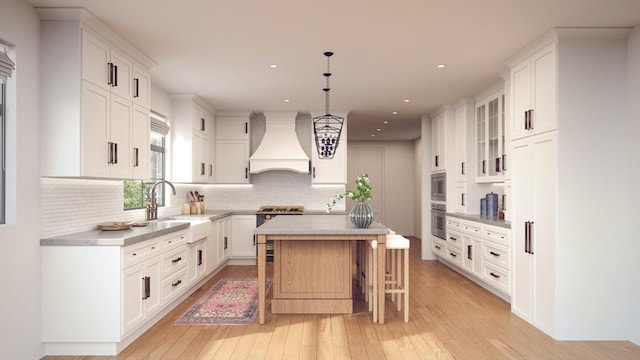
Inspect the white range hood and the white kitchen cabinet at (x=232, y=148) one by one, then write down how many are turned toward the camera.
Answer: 2

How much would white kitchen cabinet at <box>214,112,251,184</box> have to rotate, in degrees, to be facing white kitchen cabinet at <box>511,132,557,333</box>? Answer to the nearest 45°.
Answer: approximately 45° to its left

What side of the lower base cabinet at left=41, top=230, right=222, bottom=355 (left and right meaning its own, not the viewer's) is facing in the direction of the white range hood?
left

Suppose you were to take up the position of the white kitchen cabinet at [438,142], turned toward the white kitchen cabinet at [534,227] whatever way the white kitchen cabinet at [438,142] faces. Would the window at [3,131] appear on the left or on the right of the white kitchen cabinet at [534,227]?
right

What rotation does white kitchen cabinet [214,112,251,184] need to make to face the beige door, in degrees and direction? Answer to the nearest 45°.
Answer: approximately 135° to its left

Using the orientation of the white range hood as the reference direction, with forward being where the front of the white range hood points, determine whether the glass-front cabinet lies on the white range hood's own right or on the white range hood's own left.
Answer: on the white range hood's own left

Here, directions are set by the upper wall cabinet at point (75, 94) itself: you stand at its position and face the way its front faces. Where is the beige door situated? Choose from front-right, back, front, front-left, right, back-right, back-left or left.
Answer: left

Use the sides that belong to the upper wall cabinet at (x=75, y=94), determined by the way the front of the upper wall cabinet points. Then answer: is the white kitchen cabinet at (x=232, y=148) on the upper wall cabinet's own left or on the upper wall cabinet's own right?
on the upper wall cabinet's own left

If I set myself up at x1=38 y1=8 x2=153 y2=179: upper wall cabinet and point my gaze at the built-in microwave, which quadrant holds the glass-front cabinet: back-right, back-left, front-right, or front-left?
front-right

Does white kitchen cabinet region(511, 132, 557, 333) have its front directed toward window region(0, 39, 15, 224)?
yes

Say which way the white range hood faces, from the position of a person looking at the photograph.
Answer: facing the viewer

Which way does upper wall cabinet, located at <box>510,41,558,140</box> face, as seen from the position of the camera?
facing the viewer and to the left of the viewer

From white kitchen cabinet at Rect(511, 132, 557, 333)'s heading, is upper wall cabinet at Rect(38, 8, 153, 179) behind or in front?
in front

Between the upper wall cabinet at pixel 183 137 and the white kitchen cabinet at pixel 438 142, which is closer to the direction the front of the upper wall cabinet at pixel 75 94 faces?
the white kitchen cabinet

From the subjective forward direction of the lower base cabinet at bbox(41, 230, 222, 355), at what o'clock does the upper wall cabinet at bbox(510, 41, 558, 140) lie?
The upper wall cabinet is roughly at 11 o'clock from the lower base cabinet.
